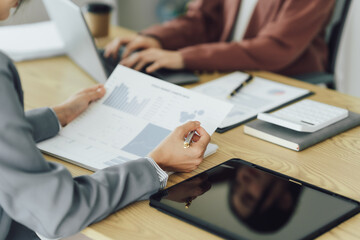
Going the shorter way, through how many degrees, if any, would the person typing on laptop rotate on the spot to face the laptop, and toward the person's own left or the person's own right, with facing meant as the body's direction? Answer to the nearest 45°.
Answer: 0° — they already face it

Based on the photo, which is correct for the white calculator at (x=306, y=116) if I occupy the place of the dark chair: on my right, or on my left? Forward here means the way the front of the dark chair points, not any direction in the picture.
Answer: on my left

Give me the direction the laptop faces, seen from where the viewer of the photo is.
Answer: facing away from the viewer and to the right of the viewer

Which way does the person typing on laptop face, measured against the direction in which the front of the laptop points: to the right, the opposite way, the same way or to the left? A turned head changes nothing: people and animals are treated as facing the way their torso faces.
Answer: the opposite way

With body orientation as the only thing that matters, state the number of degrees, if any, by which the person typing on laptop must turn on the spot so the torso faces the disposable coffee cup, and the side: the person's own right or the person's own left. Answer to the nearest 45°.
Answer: approximately 45° to the person's own right

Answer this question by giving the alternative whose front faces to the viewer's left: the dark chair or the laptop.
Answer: the dark chair

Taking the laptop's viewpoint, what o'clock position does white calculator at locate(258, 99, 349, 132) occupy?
The white calculator is roughly at 3 o'clock from the laptop.

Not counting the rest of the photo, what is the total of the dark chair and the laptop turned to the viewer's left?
1

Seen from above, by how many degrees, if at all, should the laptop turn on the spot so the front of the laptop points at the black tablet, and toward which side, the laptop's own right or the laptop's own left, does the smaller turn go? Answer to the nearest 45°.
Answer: approximately 90° to the laptop's own right

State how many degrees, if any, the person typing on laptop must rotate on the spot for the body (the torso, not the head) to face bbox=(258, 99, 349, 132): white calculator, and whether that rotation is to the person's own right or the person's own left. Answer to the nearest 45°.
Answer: approximately 45° to the person's own left

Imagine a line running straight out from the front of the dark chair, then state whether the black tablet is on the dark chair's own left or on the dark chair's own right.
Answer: on the dark chair's own left

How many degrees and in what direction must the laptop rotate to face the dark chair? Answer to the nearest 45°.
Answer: approximately 45° to its right

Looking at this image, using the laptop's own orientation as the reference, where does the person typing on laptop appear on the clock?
The person typing on laptop is roughly at 1 o'clock from the laptop.

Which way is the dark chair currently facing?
to the viewer's left
